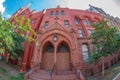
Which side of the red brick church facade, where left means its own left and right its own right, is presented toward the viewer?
front

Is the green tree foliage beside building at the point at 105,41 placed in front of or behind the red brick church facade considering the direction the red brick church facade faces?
in front
